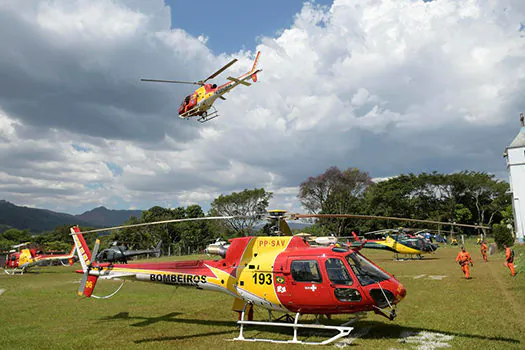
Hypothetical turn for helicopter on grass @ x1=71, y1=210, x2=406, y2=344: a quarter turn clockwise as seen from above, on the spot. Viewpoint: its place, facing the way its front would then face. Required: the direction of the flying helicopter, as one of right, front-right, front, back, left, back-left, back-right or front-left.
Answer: back-right
